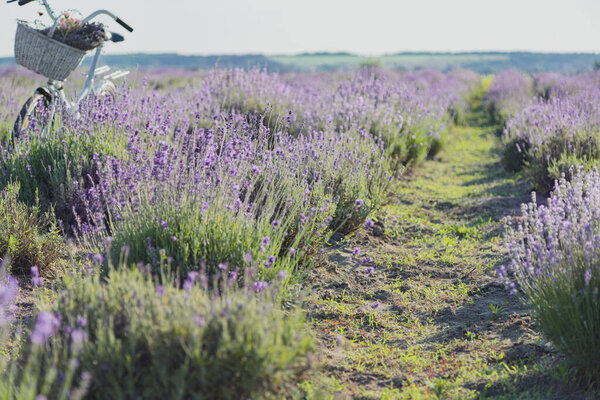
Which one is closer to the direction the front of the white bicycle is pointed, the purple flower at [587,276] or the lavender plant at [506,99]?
the purple flower

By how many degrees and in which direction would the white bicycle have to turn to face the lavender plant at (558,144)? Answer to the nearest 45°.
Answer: approximately 135° to its left

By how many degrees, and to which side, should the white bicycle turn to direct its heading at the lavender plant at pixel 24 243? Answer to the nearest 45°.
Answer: approximately 45° to its left

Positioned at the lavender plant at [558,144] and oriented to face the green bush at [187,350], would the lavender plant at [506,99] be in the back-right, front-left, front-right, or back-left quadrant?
back-right

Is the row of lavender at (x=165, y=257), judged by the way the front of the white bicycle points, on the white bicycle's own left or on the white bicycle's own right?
on the white bicycle's own left

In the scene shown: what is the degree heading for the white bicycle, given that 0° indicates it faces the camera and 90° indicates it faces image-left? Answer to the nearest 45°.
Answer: approximately 45°

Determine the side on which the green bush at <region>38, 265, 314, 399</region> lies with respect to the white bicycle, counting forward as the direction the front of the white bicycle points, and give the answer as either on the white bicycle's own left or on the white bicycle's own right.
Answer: on the white bicycle's own left

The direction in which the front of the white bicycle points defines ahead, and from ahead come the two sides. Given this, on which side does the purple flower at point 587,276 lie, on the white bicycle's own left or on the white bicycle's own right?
on the white bicycle's own left

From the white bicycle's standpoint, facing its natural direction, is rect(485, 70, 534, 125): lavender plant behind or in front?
behind
